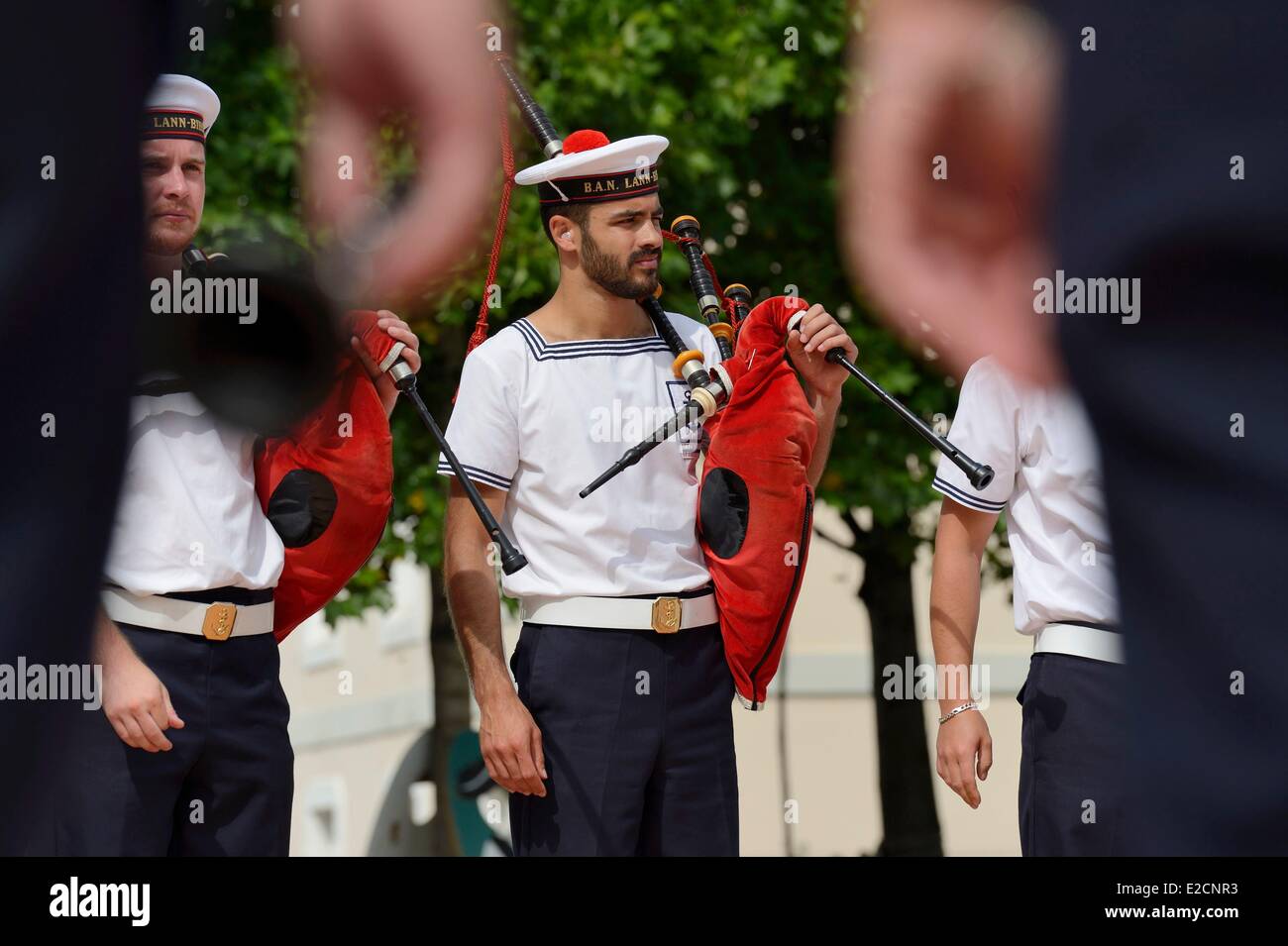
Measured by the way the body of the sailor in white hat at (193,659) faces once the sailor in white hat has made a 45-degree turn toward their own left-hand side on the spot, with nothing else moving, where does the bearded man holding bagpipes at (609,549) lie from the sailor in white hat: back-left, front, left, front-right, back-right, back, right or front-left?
front

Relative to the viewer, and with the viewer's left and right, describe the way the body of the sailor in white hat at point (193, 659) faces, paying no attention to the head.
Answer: facing the viewer and to the right of the viewer
